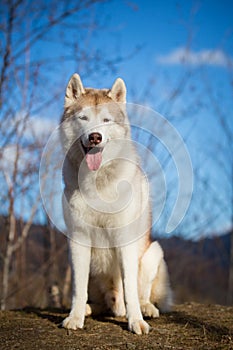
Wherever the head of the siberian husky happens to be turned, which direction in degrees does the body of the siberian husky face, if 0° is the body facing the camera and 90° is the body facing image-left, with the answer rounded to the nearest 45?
approximately 0°
